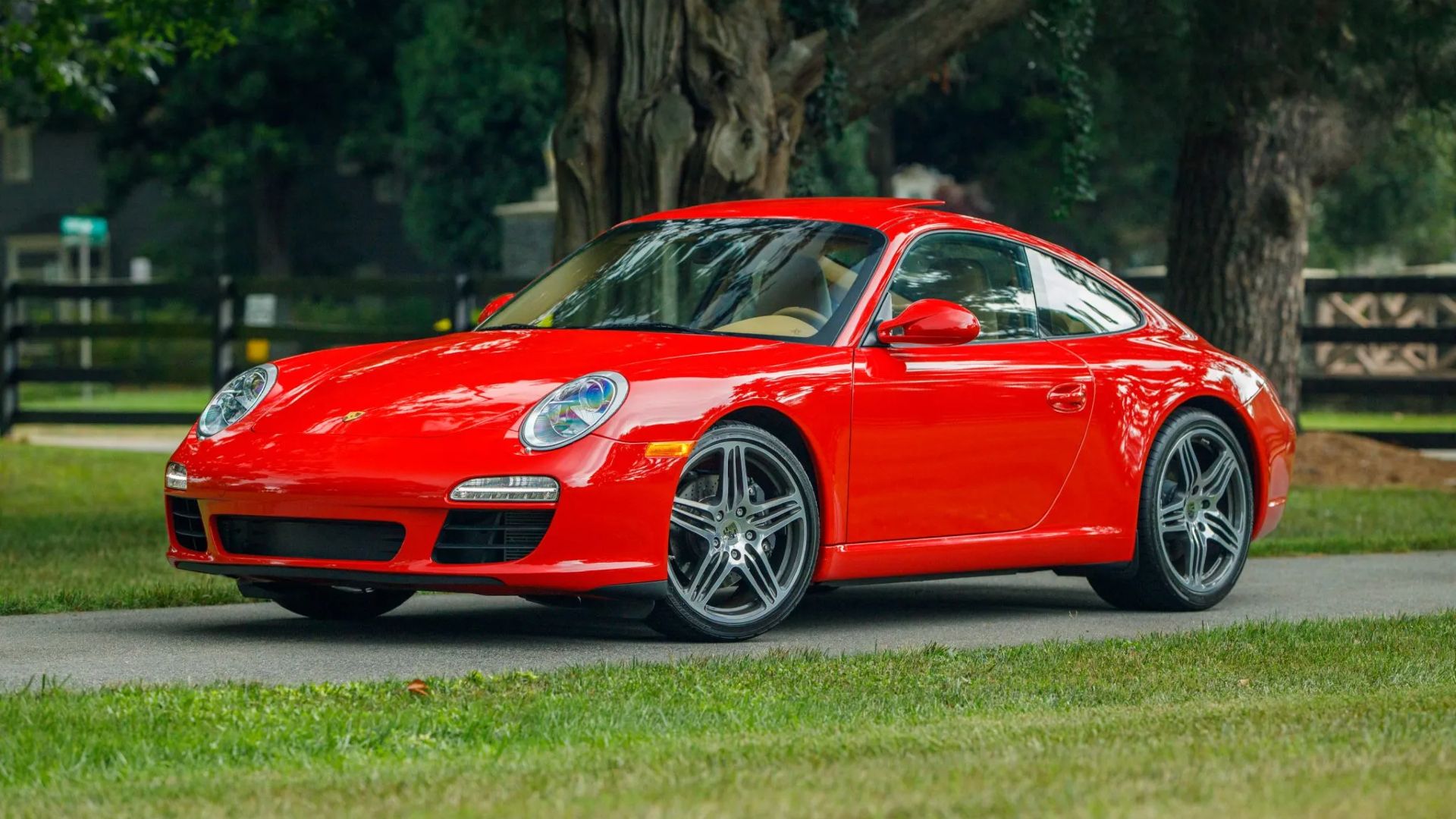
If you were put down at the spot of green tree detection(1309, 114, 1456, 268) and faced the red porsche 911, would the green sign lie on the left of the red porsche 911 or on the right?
right

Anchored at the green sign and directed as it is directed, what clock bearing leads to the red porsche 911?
The red porsche 911 is roughly at 12 o'clock from the green sign.

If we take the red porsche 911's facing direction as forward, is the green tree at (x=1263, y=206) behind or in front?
behind

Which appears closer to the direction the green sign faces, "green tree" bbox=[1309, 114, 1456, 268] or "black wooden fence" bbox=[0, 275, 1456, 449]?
the black wooden fence

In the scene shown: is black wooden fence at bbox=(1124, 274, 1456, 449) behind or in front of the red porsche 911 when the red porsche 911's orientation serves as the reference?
behind

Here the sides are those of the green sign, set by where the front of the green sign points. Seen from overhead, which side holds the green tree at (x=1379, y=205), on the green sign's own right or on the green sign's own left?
on the green sign's own left

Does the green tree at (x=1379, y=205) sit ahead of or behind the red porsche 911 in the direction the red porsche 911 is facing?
behind

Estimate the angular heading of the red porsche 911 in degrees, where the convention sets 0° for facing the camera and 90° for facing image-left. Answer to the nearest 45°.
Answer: approximately 45°
